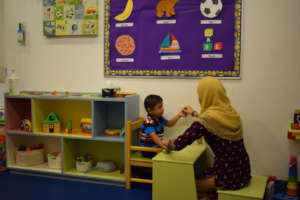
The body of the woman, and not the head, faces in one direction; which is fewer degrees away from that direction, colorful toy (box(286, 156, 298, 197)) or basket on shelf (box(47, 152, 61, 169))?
the basket on shelf

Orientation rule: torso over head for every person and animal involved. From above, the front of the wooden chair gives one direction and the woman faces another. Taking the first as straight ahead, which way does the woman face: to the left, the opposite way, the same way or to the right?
the opposite way

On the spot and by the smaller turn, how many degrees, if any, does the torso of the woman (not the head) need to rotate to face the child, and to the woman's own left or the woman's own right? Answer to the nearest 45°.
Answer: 0° — they already face them

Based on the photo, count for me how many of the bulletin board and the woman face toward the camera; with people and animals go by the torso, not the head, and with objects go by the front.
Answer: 1

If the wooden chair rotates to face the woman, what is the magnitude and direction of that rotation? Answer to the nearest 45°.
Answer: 0° — it already faces them

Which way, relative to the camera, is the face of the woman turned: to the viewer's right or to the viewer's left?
to the viewer's left

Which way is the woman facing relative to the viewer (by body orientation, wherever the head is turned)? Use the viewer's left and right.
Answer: facing away from the viewer and to the left of the viewer

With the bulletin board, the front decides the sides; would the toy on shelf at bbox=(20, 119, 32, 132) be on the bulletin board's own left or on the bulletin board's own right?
on the bulletin board's own right

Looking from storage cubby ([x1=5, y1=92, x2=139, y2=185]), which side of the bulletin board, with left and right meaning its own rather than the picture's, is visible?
right
